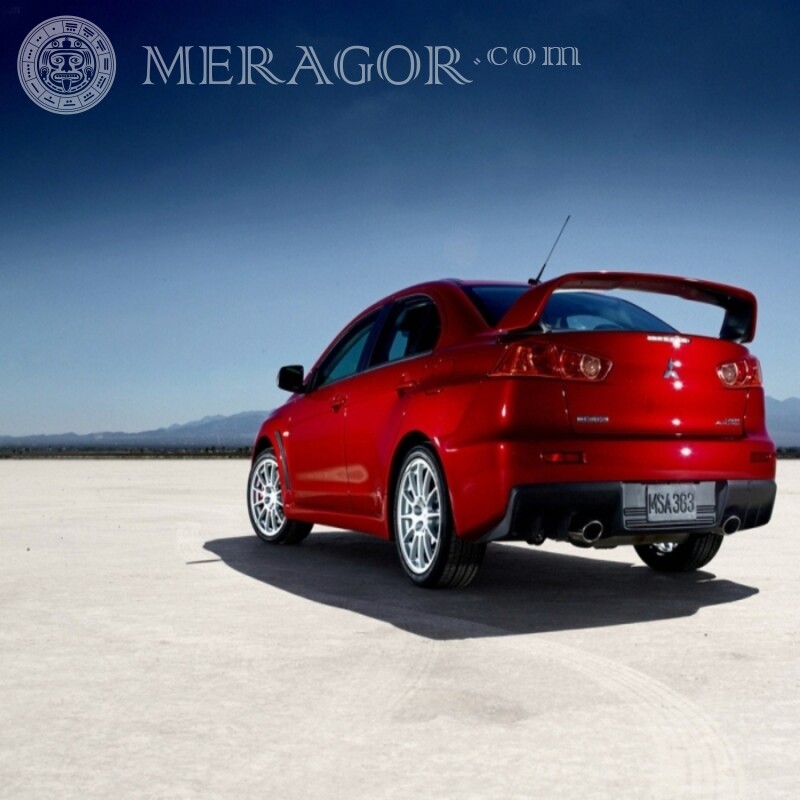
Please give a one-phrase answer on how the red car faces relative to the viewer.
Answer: facing away from the viewer and to the left of the viewer
